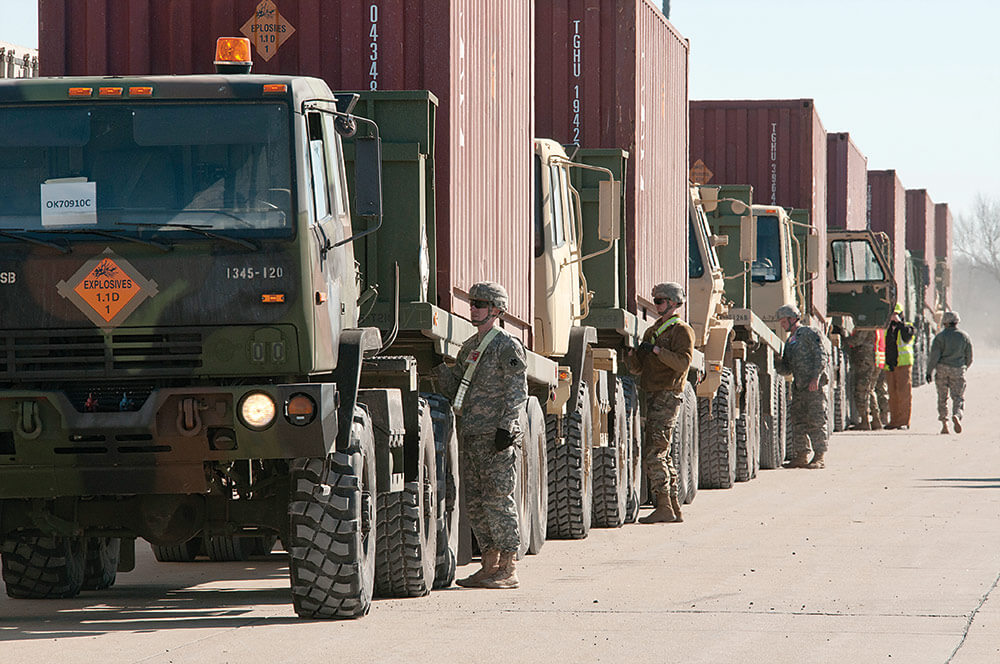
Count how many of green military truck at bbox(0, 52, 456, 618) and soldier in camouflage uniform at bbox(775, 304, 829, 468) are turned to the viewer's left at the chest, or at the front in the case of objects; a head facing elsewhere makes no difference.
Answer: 1

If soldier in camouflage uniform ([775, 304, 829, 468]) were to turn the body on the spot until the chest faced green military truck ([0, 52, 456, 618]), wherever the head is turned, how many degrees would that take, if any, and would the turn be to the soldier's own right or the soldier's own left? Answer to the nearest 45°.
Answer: approximately 90° to the soldier's own left

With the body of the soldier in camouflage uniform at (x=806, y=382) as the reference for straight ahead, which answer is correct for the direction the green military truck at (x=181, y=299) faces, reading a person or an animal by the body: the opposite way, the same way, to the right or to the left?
to the left

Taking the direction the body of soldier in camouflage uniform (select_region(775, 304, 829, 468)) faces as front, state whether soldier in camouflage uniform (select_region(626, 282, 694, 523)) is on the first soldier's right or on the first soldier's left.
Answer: on the first soldier's left

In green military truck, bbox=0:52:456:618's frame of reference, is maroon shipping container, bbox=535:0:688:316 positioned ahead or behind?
behind

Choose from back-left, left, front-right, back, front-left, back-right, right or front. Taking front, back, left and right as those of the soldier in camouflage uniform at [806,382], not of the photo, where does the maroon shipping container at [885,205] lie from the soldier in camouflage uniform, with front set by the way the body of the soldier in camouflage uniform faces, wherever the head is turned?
right

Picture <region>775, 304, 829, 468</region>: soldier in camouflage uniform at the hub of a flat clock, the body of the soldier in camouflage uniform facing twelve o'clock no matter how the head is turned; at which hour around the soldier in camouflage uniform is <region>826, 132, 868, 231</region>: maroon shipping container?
The maroon shipping container is roughly at 3 o'clock from the soldier in camouflage uniform.

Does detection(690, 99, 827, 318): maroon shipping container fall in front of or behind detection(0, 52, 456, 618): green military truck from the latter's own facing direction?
behind

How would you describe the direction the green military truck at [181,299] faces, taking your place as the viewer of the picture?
facing the viewer

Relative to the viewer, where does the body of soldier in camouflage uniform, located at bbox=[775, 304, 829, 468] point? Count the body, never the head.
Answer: to the viewer's left

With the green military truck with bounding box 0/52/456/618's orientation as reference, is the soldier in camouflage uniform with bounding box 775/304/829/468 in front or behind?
behind
